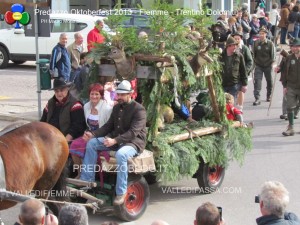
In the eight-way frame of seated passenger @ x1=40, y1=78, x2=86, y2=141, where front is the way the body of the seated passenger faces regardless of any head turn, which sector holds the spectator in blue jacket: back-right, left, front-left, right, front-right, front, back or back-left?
back-right

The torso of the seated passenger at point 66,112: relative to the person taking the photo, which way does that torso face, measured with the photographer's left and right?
facing the viewer and to the left of the viewer

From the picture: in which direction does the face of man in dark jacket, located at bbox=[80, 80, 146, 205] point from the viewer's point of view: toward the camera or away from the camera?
toward the camera

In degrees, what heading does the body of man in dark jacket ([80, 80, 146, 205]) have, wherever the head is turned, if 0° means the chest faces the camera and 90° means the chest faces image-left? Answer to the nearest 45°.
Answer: approximately 45°

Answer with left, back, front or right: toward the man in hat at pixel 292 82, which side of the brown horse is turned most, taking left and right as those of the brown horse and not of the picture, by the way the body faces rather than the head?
back

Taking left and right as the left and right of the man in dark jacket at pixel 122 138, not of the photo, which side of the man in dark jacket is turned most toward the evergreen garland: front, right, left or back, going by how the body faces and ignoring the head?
back

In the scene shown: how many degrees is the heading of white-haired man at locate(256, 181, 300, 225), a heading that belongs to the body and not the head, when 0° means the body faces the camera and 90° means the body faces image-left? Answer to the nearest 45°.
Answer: approximately 135°

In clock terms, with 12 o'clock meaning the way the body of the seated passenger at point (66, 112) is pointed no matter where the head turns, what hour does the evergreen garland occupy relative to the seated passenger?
The evergreen garland is roughly at 8 o'clock from the seated passenger.

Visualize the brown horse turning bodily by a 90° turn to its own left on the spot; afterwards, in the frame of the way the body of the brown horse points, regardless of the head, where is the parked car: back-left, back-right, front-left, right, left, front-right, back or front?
back-left

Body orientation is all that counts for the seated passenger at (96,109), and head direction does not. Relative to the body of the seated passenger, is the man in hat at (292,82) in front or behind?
behind

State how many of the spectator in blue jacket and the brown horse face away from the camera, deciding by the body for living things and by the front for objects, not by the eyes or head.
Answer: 0

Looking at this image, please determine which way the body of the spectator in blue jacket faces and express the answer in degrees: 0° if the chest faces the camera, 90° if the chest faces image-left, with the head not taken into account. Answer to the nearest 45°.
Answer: approximately 315°

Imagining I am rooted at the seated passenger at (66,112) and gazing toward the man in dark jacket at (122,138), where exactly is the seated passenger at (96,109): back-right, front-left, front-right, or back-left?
front-left

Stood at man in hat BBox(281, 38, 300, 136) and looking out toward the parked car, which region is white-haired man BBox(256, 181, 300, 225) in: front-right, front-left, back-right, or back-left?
back-left

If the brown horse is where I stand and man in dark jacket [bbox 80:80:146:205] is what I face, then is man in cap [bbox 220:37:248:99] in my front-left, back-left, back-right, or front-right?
front-left

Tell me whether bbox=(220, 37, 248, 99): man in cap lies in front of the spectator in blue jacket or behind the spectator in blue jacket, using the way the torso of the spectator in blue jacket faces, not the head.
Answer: in front
